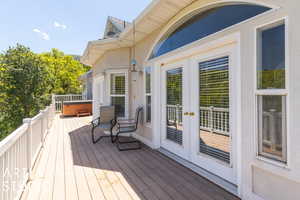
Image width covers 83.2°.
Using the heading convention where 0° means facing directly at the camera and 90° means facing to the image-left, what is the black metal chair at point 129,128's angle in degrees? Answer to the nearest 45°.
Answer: approximately 90°

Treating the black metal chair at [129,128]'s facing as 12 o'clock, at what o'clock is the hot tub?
The hot tub is roughly at 2 o'clock from the black metal chair.

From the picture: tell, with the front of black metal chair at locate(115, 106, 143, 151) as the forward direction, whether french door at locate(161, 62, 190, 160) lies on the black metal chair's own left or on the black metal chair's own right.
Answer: on the black metal chair's own left

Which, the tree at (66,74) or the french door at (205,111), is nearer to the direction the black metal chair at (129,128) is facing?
the tree

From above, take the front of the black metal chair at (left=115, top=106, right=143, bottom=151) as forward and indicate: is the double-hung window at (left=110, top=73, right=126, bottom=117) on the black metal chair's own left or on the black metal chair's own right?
on the black metal chair's own right

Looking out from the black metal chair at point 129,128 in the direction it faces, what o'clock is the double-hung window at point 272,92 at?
The double-hung window is roughly at 8 o'clock from the black metal chair.

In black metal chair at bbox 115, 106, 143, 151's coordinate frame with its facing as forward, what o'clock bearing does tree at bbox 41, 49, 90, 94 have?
The tree is roughly at 2 o'clock from the black metal chair.
